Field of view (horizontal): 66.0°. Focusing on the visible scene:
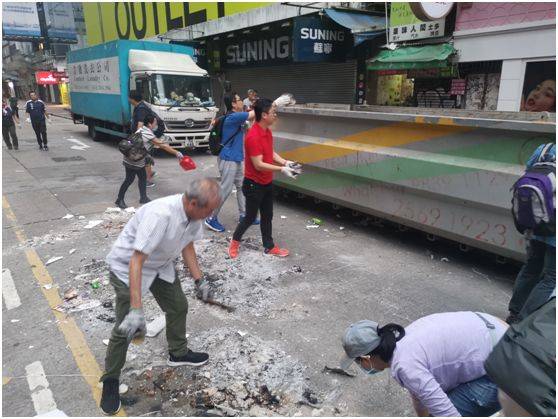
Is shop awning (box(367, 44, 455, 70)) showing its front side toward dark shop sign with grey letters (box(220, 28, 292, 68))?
no

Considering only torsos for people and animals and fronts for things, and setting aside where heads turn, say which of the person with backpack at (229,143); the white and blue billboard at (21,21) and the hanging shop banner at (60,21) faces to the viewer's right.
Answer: the person with backpack

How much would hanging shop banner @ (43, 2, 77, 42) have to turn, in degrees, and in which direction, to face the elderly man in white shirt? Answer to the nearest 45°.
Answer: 0° — it already faces them

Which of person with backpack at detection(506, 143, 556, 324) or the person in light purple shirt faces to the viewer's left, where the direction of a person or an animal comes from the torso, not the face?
the person in light purple shirt

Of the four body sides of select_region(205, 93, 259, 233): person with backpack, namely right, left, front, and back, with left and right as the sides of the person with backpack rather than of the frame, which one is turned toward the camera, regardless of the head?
right

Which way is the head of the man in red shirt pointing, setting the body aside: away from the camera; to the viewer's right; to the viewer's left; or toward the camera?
to the viewer's right

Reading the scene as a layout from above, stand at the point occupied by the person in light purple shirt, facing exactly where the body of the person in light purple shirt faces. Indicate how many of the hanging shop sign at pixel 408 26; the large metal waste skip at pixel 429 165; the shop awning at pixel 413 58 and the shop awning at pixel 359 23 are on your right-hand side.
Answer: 4

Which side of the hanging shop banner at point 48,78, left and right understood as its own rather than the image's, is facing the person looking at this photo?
front

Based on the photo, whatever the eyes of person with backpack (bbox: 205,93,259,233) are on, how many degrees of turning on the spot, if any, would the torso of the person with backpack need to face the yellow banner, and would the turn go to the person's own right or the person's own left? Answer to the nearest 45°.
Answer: approximately 90° to the person's own left

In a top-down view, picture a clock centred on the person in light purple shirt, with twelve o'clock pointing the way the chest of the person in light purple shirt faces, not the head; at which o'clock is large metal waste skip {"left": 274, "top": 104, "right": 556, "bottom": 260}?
The large metal waste skip is roughly at 3 o'clock from the person in light purple shirt.

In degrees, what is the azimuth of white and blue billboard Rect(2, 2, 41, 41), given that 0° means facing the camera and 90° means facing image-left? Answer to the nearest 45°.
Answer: approximately 0°

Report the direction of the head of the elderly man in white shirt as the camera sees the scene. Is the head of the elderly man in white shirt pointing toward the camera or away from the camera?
toward the camera

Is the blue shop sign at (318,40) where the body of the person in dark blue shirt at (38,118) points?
no

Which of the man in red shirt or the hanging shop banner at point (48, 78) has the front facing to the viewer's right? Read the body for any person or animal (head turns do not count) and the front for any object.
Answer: the man in red shirt

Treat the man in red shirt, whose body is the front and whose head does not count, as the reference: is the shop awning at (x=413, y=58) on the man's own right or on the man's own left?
on the man's own left
